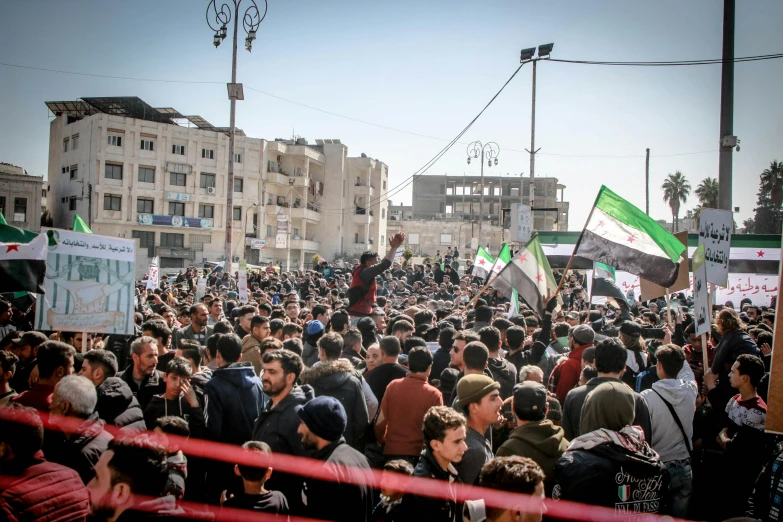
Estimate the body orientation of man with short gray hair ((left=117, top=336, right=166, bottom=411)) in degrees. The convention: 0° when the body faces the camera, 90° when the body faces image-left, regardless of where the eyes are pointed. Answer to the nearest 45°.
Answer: approximately 315°

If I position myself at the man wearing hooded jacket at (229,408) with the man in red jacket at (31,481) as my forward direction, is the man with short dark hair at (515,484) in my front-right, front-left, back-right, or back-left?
front-left

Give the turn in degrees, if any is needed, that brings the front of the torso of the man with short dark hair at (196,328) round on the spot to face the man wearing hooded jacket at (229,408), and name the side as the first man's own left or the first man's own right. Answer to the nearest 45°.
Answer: approximately 45° to the first man's own right

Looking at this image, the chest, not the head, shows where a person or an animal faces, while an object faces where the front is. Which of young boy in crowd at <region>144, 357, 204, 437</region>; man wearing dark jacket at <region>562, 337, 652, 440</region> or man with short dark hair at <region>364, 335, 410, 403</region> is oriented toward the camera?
the young boy in crowd

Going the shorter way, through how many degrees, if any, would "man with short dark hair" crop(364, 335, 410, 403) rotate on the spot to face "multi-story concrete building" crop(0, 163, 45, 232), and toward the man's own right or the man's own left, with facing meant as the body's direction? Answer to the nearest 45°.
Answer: approximately 45° to the man's own left

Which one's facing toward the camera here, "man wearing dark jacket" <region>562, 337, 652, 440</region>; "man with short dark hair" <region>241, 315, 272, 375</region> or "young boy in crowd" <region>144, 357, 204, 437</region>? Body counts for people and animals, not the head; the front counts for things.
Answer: the young boy in crowd

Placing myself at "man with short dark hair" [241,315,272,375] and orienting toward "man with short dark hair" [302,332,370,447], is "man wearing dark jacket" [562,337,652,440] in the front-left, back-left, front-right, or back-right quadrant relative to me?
front-left

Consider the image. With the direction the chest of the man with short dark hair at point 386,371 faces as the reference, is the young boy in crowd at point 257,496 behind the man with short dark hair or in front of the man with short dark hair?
behind

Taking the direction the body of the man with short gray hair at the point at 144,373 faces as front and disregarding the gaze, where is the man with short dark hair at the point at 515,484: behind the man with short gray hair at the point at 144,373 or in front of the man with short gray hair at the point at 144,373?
in front

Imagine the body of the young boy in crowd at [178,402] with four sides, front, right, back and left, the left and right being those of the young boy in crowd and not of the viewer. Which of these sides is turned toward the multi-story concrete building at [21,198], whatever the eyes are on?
back

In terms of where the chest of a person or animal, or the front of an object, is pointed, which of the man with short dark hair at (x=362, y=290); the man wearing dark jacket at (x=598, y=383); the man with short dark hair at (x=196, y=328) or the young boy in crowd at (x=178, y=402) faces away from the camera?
the man wearing dark jacket

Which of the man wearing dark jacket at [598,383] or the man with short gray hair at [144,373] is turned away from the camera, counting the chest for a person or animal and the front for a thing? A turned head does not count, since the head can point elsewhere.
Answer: the man wearing dark jacket
